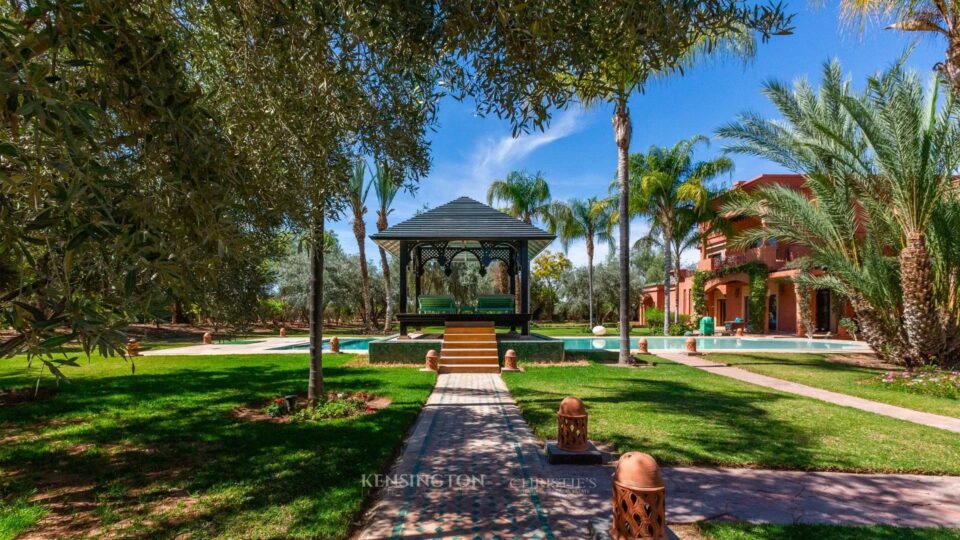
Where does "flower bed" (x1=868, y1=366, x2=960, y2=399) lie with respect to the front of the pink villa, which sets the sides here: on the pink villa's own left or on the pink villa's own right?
on the pink villa's own left

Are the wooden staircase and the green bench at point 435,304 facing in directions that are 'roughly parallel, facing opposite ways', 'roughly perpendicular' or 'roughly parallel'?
roughly parallel

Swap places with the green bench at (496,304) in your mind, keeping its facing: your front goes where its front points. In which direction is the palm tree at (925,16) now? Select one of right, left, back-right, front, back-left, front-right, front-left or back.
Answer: front-left

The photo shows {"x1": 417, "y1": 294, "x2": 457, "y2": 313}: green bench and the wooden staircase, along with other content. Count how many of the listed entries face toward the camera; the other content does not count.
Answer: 2

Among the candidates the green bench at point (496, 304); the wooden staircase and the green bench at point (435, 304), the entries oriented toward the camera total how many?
3

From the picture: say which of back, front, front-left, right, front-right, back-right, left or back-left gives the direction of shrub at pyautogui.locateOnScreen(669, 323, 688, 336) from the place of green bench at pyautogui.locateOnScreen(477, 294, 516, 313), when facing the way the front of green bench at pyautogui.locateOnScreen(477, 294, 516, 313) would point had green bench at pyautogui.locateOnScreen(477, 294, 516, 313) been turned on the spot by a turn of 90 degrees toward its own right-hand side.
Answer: back-right

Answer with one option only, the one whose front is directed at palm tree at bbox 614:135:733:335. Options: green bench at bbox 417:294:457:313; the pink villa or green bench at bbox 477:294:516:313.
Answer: the pink villa

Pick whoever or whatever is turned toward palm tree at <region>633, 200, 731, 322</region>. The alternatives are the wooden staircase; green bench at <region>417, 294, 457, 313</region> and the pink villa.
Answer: the pink villa

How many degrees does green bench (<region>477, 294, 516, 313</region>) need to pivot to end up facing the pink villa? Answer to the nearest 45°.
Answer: approximately 135° to its left

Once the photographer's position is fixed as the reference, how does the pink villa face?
facing the viewer and to the left of the viewer

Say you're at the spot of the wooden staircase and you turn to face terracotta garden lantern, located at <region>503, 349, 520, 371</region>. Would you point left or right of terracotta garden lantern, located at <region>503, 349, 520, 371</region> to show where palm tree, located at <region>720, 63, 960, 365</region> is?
left

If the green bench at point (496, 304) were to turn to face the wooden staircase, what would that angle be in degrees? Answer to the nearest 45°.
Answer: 0° — it already faces it

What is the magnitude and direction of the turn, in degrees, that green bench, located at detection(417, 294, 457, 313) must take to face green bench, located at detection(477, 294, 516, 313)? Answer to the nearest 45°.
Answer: approximately 90° to its left

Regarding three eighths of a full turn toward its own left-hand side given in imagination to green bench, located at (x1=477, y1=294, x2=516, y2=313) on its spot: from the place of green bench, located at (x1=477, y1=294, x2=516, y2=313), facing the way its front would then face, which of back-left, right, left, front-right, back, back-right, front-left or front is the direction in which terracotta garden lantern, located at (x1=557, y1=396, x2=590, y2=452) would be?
back-right

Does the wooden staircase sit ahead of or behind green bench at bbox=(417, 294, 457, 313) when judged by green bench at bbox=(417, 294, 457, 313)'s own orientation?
ahead

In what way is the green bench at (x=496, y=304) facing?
toward the camera

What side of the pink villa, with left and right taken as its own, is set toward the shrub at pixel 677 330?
front

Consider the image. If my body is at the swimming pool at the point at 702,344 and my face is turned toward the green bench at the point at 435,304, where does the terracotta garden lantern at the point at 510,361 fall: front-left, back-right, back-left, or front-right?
front-left

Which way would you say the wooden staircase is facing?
toward the camera
